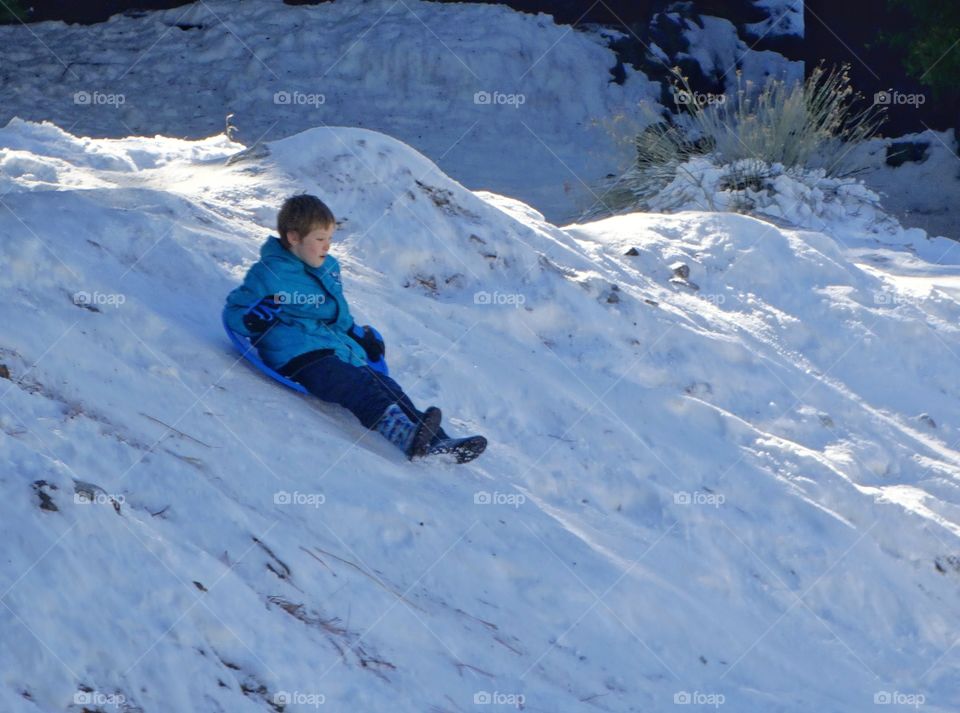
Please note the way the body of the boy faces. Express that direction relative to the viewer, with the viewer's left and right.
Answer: facing the viewer and to the right of the viewer

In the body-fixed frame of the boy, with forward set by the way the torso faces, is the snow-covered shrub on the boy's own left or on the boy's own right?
on the boy's own left
